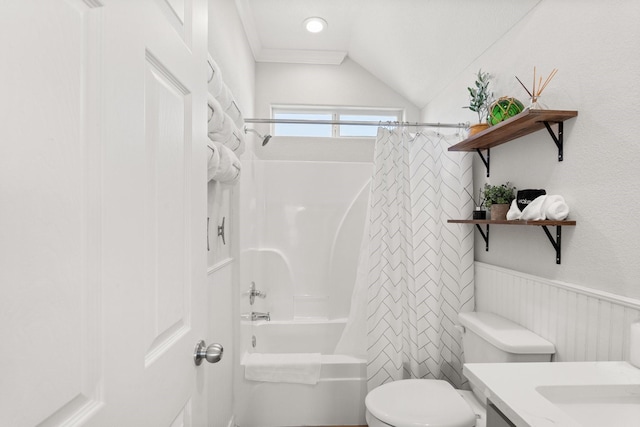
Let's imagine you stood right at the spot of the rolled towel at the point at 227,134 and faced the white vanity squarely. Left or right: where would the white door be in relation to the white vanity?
right

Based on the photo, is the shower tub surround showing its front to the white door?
yes

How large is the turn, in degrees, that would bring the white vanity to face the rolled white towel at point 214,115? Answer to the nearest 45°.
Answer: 0° — it already faces it

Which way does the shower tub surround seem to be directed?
toward the camera

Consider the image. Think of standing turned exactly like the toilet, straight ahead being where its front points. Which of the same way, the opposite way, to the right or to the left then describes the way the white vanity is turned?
the same way

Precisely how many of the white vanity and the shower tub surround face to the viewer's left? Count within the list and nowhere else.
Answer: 1

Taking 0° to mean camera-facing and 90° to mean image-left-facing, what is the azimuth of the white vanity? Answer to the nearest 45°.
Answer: approximately 90°

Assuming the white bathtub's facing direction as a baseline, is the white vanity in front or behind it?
in front

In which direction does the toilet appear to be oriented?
to the viewer's left

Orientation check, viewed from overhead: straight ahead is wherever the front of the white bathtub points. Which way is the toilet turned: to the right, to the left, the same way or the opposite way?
to the right

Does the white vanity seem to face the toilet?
no

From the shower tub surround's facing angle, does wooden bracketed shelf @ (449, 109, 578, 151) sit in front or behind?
in front

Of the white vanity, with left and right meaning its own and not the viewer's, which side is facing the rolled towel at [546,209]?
right

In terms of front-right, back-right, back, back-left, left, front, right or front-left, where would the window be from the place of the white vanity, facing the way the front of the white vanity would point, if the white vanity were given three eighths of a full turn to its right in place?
left

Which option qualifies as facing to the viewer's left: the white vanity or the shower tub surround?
the white vanity
